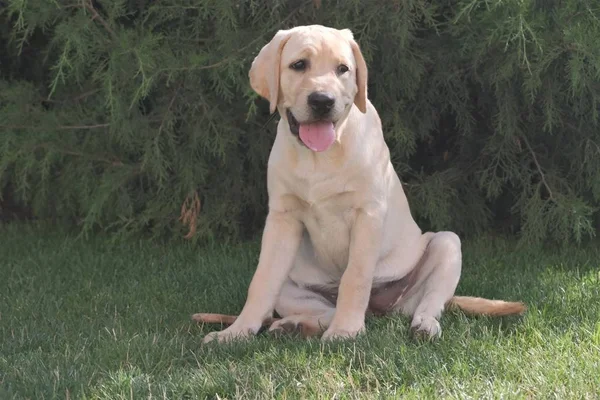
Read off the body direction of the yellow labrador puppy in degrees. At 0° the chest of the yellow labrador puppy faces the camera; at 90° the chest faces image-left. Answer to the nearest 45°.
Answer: approximately 45°
